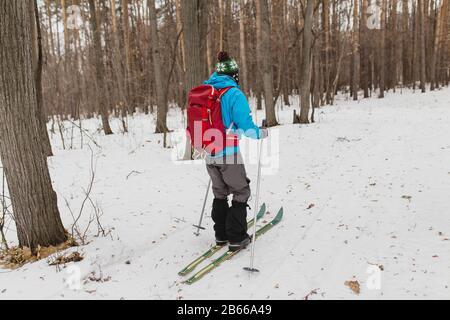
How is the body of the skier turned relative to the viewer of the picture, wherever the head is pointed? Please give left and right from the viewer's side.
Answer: facing away from the viewer and to the right of the viewer

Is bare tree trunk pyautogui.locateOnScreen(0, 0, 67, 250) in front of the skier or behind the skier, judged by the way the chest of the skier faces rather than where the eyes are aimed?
behind

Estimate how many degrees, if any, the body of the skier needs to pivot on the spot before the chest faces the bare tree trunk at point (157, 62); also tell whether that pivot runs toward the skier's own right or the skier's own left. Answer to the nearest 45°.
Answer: approximately 45° to the skier's own left

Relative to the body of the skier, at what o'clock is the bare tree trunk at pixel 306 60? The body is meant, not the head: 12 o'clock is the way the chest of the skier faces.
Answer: The bare tree trunk is roughly at 11 o'clock from the skier.
